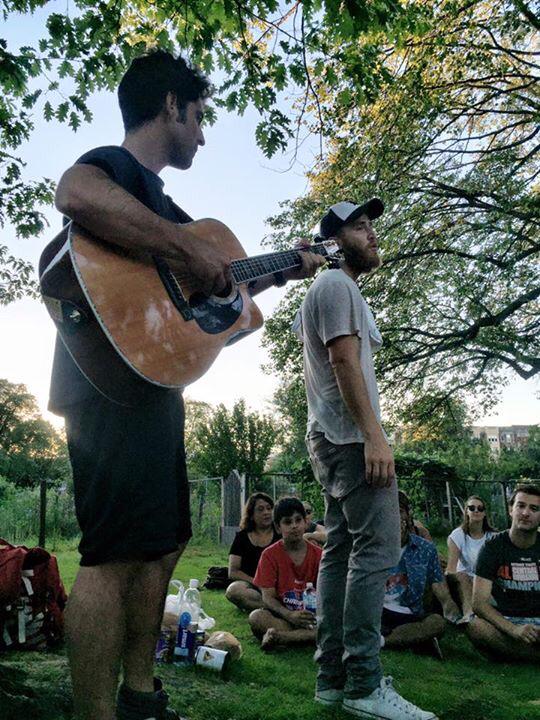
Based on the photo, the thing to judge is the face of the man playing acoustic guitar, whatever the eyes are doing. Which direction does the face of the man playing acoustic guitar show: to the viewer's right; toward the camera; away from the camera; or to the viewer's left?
to the viewer's right

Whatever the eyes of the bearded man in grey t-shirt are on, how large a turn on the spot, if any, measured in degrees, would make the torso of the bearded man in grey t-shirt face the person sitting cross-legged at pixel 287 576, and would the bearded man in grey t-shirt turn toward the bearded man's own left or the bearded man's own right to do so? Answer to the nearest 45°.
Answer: approximately 90° to the bearded man's own left

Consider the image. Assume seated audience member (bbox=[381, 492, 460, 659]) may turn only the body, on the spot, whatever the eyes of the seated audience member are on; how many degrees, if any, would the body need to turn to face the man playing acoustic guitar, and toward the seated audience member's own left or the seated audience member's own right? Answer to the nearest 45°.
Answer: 0° — they already face them

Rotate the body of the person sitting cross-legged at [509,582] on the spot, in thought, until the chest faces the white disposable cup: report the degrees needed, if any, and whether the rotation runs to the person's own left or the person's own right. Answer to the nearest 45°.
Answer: approximately 45° to the person's own right

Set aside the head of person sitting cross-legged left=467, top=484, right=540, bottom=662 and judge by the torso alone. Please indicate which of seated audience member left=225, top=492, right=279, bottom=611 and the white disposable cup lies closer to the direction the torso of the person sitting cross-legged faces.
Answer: the white disposable cup

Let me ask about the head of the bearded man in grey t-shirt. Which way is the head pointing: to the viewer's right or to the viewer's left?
to the viewer's right

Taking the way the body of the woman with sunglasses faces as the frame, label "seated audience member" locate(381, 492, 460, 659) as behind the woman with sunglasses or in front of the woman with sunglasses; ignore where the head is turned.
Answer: in front

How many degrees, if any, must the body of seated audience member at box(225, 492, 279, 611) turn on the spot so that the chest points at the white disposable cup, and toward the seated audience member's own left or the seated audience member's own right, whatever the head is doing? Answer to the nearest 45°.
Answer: approximately 45° to the seated audience member's own right

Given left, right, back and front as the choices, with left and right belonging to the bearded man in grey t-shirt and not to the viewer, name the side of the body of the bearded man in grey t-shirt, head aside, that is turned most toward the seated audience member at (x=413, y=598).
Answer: left

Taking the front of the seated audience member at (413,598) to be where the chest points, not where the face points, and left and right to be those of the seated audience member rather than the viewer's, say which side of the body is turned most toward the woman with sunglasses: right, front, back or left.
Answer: back

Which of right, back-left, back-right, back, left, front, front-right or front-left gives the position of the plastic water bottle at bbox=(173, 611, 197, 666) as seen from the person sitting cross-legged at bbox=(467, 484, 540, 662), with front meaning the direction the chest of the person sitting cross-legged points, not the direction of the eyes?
front-right
